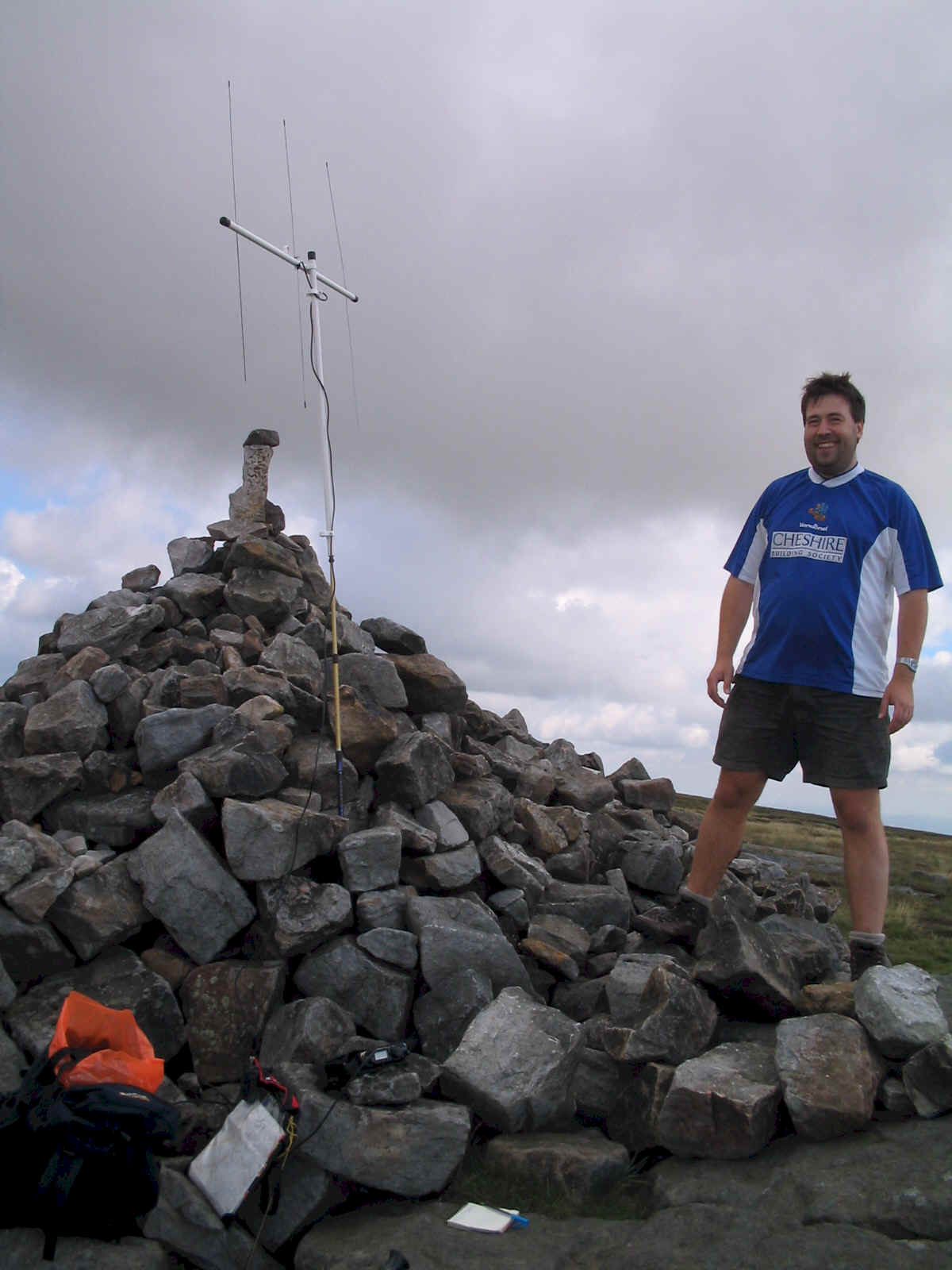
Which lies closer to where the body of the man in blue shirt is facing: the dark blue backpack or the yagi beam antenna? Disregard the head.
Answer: the dark blue backpack

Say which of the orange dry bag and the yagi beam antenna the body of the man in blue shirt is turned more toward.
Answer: the orange dry bag

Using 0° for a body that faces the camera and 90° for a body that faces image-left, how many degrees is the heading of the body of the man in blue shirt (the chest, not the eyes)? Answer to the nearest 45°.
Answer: approximately 45°

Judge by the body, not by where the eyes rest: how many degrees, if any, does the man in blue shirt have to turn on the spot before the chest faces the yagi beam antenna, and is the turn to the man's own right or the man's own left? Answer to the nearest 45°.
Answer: approximately 45° to the man's own right

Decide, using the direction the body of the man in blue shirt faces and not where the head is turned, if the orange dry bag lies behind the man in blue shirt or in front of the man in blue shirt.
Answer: in front

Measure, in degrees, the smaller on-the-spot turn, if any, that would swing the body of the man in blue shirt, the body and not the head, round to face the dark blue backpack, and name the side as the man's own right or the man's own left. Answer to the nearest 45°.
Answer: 0° — they already face it
